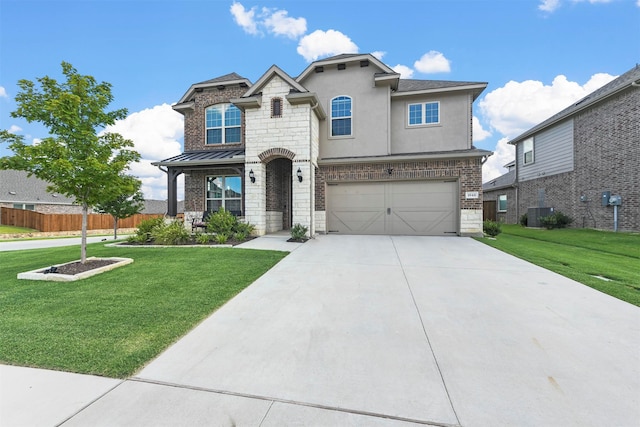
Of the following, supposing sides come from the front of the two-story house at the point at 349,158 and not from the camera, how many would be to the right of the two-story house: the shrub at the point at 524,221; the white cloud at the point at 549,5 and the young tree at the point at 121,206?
1

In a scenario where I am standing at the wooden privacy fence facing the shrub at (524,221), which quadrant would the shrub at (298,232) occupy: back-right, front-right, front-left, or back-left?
front-right

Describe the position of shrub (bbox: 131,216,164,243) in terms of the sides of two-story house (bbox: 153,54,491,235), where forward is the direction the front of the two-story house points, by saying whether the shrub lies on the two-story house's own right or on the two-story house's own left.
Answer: on the two-story house's own right

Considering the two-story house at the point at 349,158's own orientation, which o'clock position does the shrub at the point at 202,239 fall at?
The shrub is roughly at 2 o'clock from the two-story house.

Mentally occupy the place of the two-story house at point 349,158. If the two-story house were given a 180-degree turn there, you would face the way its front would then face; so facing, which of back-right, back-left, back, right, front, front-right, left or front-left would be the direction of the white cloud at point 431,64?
front-right

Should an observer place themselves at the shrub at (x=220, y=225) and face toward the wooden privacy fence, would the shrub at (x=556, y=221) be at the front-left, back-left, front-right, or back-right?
back-right

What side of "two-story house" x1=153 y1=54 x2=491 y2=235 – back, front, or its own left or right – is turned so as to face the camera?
front

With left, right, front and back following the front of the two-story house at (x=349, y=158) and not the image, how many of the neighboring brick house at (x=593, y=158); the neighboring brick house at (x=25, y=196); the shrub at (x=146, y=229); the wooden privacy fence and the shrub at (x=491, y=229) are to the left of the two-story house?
2

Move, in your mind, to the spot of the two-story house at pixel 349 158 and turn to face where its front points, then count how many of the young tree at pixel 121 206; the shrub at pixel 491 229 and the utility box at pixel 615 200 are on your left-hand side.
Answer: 2

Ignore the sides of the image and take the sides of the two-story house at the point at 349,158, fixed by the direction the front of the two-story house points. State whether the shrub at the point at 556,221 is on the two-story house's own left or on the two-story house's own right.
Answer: on the two-story house's own left

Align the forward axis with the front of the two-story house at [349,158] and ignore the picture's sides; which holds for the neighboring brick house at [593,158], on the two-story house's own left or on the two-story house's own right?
on the two-story house's own left

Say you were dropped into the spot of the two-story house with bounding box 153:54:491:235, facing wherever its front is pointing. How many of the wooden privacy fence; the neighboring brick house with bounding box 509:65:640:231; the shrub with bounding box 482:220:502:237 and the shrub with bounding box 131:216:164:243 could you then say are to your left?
2
